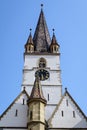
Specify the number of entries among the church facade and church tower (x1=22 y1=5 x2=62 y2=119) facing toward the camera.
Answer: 2

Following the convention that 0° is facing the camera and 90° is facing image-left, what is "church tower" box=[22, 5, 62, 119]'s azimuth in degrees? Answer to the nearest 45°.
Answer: approximately 0°
